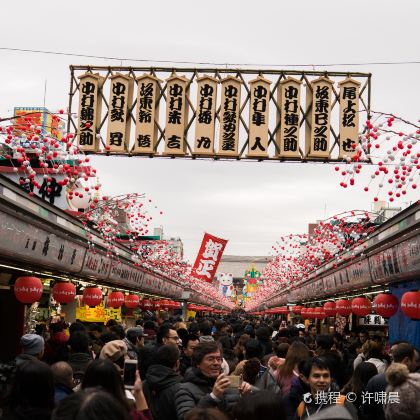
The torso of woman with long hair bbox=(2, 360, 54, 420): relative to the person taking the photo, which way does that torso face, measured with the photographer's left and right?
facing away from the viewer

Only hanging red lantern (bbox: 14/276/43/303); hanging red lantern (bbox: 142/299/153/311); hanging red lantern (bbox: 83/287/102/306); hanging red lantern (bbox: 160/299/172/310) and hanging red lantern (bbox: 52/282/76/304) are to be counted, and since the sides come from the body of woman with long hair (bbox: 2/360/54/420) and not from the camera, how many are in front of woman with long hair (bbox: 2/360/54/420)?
5

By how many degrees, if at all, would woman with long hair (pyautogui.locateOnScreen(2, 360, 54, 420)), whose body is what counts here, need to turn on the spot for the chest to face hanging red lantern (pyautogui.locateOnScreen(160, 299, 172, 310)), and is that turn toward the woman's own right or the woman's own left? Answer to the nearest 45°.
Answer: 0° — they already face it

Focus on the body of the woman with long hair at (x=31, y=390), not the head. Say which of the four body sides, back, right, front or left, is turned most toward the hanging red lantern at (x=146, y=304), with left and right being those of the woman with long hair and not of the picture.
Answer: front

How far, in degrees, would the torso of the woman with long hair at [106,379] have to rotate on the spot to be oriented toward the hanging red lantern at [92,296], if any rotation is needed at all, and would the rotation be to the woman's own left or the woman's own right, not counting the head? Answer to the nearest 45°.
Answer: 0° — they already face it

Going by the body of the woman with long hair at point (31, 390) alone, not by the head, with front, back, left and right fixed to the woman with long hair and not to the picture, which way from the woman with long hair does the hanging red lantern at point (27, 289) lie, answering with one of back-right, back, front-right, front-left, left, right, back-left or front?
front

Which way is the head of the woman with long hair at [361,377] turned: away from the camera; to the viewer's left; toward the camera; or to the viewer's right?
away from the camera

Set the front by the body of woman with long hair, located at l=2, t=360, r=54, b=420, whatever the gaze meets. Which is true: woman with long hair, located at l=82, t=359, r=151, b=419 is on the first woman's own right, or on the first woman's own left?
on the first woman's own right

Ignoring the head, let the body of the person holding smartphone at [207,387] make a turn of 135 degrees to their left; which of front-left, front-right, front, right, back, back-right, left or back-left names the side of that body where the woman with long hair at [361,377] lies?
front-right

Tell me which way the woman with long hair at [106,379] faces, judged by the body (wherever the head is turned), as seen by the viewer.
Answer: away from the camera

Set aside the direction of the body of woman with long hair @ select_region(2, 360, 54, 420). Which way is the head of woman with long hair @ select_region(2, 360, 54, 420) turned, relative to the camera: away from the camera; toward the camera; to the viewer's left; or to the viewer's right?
away from the camera

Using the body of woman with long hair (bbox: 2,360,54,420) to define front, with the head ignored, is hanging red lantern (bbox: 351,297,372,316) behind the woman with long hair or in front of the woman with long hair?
in front

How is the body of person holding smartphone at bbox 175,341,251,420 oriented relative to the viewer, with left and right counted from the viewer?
facing the viewer and to the right of the viewer

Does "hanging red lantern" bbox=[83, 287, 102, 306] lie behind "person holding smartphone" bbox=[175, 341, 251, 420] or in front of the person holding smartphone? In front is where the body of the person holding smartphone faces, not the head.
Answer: behind

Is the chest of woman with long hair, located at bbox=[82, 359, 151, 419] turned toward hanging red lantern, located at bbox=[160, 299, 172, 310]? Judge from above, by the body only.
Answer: yes

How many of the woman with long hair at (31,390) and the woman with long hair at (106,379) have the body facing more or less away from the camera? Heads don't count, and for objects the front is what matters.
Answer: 2
